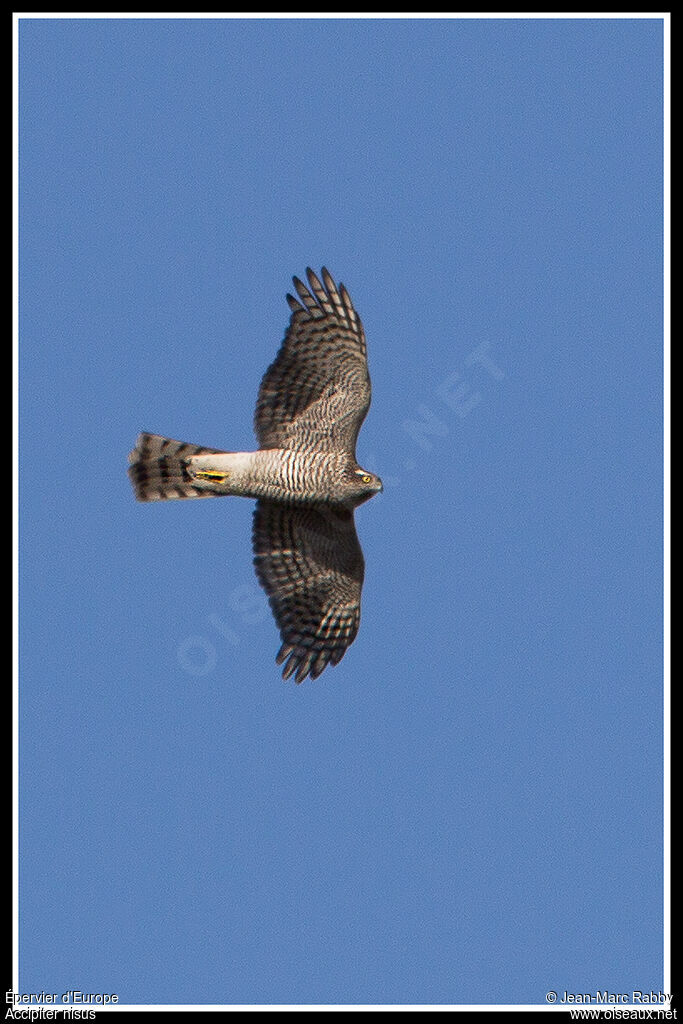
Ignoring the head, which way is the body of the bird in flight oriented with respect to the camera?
to the viewer's right
